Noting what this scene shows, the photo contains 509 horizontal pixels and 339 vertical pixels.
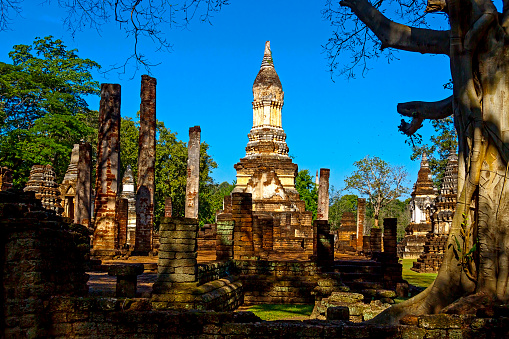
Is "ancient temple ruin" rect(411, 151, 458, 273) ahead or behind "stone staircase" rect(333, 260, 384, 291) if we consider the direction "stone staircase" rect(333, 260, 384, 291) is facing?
behind

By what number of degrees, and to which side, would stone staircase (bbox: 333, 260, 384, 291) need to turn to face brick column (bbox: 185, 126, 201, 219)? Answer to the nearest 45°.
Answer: approximately 135° to its right

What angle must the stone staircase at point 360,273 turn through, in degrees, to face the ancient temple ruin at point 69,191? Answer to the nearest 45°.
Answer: approximately 135° to its right

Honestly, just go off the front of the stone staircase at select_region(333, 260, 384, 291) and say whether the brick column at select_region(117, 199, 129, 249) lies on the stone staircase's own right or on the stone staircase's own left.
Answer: on the stone staircase's own right

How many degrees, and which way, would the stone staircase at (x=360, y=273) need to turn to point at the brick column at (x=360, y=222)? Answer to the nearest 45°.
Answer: approximately 180°

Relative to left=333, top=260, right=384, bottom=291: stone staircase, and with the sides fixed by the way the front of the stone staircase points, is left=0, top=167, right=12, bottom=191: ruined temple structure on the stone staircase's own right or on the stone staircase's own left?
on the stone staircase's own right

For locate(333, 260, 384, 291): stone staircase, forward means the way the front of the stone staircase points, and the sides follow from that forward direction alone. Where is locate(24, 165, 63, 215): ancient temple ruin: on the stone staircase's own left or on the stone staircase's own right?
on the stone staircase's own right

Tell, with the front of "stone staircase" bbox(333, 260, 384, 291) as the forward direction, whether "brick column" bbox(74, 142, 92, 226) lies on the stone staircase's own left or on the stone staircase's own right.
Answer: on the stone staircase's own right

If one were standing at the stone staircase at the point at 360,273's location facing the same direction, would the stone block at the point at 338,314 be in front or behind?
in front

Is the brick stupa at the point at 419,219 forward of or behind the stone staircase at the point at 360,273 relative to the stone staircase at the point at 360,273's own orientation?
behind

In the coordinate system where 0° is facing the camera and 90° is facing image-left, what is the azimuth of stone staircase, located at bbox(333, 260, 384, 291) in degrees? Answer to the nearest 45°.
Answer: approximately 0°
